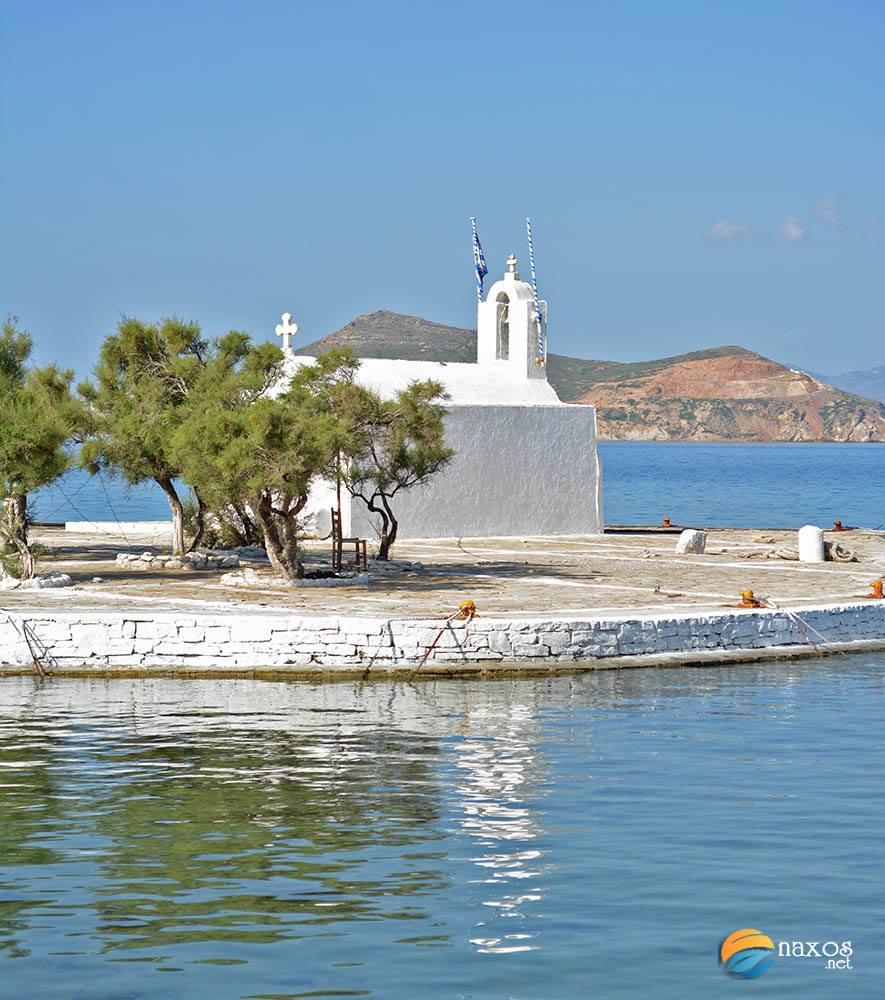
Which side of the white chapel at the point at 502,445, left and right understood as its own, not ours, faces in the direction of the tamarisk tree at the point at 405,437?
right

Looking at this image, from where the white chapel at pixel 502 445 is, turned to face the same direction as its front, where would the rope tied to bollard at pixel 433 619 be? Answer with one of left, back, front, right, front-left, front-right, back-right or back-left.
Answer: right

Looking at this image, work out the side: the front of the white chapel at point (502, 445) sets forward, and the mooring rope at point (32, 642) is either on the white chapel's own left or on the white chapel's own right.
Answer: on the white chapel's own right

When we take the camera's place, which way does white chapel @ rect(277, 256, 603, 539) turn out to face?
facing to the right of the viewer

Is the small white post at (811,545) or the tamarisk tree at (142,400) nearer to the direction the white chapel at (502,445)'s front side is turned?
the small white post

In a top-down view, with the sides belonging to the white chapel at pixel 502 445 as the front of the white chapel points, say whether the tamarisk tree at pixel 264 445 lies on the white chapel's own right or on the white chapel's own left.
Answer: on the white chapel's own right

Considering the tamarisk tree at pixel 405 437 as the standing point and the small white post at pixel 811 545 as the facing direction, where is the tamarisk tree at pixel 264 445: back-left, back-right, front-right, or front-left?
back-right

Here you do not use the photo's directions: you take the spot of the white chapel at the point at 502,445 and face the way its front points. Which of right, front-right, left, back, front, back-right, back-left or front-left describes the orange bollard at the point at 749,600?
right

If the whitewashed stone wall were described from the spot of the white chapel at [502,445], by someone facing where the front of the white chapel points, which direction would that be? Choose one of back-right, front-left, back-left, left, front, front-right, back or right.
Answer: right
